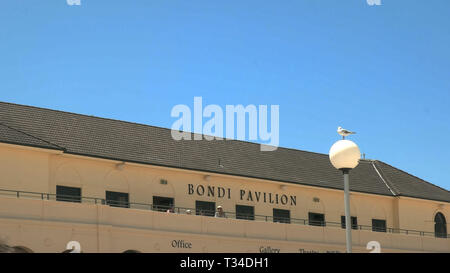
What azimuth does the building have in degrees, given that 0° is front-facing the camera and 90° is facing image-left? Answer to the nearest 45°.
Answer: approximately 315°
